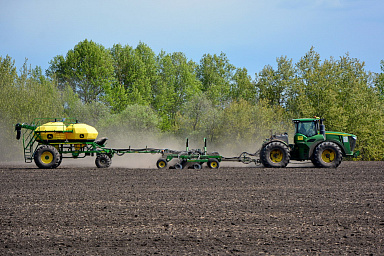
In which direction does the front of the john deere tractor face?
to the viewer's right
